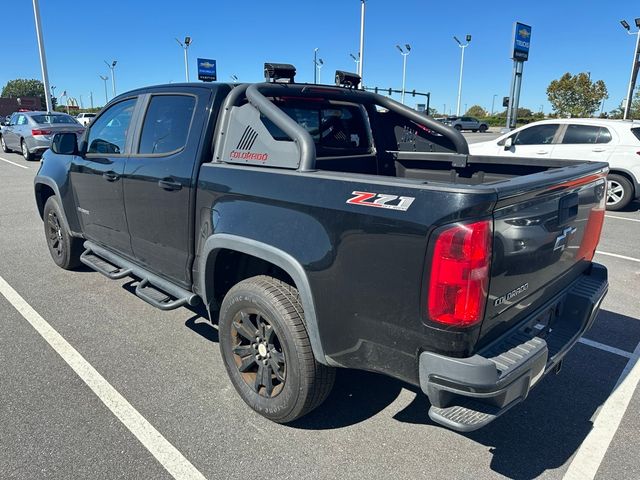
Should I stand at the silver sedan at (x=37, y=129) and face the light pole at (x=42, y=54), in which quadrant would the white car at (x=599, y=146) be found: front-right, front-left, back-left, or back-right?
back-right

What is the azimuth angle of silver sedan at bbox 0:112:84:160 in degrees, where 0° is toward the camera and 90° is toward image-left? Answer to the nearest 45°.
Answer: approximately 135°

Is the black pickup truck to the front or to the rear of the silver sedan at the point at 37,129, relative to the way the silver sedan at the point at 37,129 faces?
to the rear

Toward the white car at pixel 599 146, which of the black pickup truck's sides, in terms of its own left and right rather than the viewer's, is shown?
right

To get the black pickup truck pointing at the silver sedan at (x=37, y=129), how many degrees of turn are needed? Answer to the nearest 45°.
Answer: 0° — it already faces it

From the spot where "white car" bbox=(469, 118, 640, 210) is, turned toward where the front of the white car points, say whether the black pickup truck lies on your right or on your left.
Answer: on your left

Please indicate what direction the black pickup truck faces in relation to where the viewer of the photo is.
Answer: facing away from the viewer and to the left of the viewer

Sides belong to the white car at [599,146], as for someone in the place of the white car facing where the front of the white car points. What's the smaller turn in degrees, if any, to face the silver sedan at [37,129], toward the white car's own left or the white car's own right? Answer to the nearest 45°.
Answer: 0° — it already faces it

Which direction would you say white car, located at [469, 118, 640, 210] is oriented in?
to the viewer's left
